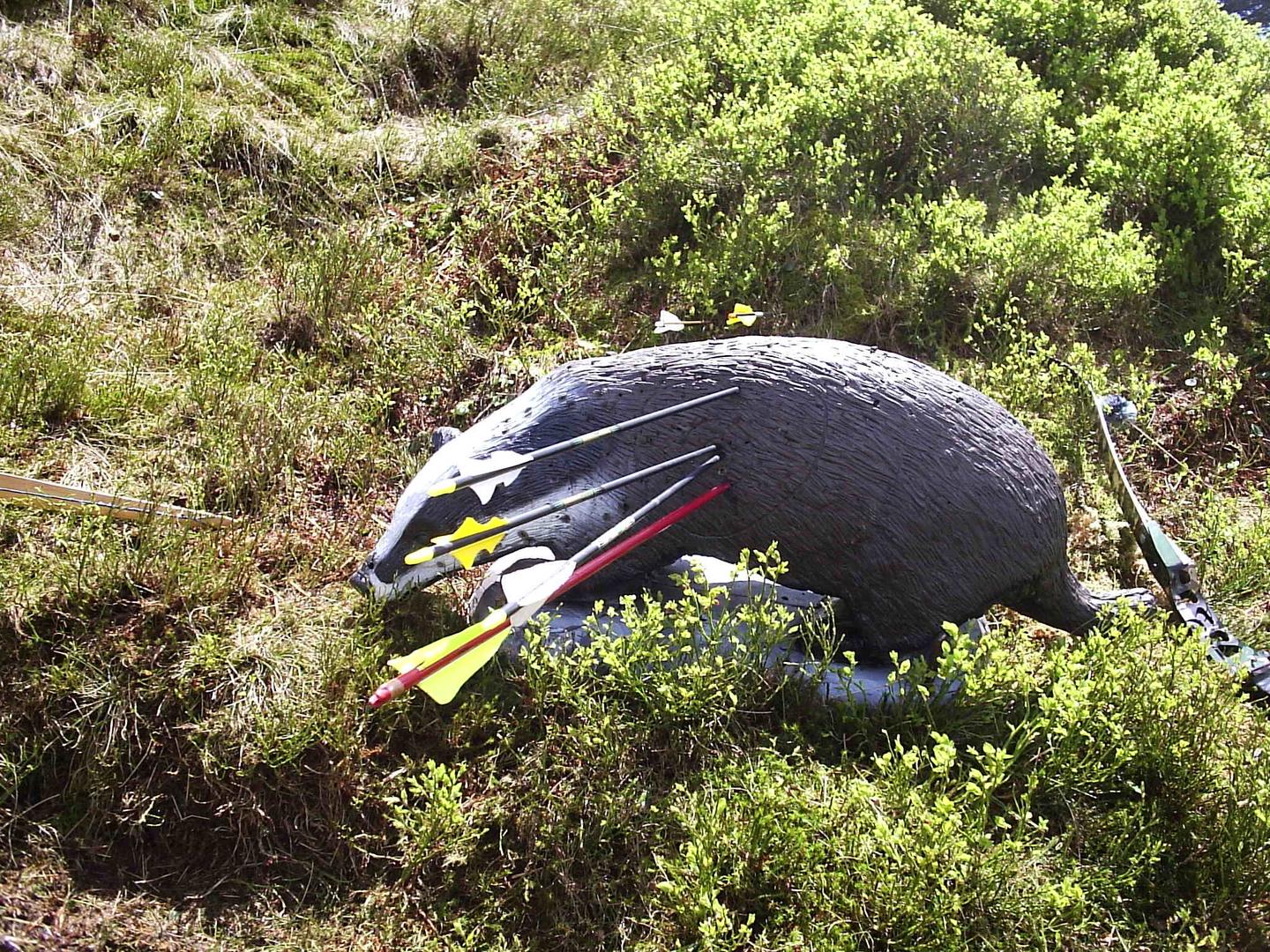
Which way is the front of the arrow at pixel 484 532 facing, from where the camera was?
facing away from the viewer and to the right of the viewer

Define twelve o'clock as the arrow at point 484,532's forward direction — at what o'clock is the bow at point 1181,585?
The bow is roughly at 1 o'clock from the arrow.

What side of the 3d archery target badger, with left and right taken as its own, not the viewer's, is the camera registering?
left

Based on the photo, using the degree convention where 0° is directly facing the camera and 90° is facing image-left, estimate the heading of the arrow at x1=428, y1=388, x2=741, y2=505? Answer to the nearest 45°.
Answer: approximately 225°

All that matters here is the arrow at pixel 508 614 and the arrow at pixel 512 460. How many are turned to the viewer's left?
0

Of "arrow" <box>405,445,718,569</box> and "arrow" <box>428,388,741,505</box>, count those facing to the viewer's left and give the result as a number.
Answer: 0

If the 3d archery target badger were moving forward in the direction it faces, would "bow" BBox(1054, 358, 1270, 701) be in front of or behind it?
behind

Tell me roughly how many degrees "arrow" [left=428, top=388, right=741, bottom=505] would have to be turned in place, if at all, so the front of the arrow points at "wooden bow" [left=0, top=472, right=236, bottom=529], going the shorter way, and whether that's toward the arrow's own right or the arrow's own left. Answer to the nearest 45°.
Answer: approximately 135° to the arrow's own left

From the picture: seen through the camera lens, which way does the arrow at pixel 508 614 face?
facing away from the viewer and to the right of the viewer

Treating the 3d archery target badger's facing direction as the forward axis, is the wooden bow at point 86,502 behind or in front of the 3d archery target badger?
in front

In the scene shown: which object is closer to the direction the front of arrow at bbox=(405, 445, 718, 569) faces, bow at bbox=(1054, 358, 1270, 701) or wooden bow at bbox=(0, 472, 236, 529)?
the bow at bbox=(1054, 358, 1270, 701)

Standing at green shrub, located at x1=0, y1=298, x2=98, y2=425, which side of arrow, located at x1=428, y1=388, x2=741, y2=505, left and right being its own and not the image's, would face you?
left

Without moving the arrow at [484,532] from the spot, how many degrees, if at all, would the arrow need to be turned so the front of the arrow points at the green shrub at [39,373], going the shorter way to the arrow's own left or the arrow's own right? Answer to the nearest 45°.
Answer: approximately 90° to the arrow's own left

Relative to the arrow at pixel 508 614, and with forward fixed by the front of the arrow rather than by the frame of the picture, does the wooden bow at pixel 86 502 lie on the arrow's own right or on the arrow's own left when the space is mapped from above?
on the arrow's own left
